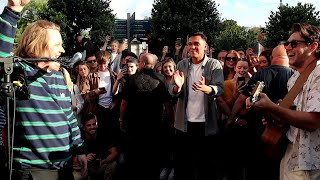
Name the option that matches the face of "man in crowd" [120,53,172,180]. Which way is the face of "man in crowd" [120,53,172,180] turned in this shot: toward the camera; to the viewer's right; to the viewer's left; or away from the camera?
away from the camera

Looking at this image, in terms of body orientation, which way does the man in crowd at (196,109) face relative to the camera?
toward the camera

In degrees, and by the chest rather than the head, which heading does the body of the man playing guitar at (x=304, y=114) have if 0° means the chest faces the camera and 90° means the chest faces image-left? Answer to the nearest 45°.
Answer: approximately 90°

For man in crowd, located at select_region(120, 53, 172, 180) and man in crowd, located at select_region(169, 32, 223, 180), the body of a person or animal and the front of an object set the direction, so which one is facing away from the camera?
man in crowd, located at select_region(120, 53, 172, 180)

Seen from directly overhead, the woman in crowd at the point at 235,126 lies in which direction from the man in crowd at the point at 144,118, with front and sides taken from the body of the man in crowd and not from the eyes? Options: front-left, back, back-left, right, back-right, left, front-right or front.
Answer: right

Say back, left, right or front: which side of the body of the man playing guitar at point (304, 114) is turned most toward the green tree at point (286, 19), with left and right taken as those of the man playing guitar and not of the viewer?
right

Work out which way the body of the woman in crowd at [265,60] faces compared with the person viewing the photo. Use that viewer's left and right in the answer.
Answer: facing the viewer and to the left of the viewer

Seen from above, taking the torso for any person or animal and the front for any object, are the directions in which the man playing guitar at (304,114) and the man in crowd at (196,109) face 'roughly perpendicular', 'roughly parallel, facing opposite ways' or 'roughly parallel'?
roughly perpendicular

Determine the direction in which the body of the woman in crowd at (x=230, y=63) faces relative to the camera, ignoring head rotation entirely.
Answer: toward the camera
